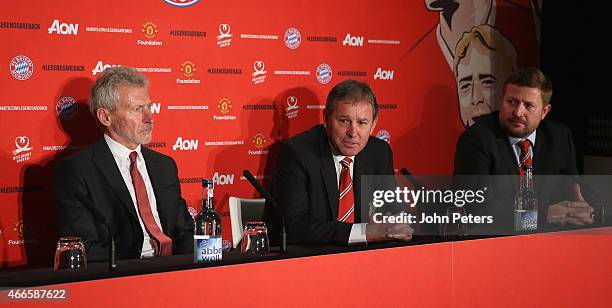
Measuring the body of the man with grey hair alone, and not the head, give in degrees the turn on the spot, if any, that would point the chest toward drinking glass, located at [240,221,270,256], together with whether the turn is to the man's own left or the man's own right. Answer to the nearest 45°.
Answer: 0° — they already face it

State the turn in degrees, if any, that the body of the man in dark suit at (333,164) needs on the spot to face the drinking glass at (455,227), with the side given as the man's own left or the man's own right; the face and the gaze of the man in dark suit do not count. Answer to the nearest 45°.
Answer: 0° — they already face it

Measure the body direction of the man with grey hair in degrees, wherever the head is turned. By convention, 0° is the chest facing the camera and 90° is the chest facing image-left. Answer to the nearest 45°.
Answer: approximately 315°

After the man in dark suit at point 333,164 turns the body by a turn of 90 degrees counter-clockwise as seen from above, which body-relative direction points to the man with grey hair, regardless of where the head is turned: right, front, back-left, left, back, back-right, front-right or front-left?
back-left

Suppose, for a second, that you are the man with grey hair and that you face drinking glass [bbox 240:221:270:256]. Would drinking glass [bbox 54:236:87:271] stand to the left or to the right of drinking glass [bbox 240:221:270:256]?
right

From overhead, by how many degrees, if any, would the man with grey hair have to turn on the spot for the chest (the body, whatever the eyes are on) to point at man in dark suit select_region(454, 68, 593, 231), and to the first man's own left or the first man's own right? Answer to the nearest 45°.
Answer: approximately 45° to the first man's own left

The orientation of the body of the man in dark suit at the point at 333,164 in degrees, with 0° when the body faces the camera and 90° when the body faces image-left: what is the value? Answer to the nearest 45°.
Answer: approximately 315°

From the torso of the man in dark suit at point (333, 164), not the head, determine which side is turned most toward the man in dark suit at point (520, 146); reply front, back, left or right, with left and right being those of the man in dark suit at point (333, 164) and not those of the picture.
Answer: left

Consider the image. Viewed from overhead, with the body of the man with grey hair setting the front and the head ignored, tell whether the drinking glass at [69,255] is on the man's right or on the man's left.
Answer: on the man's right

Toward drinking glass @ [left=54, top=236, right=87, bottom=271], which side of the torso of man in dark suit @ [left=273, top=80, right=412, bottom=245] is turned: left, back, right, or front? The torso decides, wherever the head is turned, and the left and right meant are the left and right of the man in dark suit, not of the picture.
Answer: right
